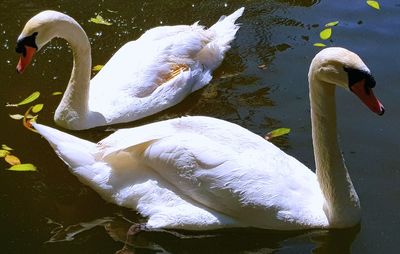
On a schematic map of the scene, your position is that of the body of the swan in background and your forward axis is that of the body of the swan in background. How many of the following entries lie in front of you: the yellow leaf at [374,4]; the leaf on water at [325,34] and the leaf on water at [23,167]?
1

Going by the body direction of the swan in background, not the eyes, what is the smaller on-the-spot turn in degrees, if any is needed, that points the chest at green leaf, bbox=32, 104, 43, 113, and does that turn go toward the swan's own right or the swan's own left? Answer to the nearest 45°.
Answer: approximately 45° to the swan's own right

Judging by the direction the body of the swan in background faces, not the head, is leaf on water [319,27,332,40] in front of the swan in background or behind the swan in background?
behind

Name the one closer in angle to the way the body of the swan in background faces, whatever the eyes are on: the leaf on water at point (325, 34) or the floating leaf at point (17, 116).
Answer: the floating leaf

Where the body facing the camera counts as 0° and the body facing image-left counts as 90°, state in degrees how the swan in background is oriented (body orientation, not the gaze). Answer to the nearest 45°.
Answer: approximately 45°

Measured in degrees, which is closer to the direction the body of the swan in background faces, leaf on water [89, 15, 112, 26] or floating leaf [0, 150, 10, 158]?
the floating leaf

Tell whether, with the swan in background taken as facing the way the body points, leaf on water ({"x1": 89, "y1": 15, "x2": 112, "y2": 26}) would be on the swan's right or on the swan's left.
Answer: on the swan's right

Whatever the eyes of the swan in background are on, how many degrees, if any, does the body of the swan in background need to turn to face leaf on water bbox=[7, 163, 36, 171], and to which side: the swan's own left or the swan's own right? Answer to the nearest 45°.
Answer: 0° — it already faces it
